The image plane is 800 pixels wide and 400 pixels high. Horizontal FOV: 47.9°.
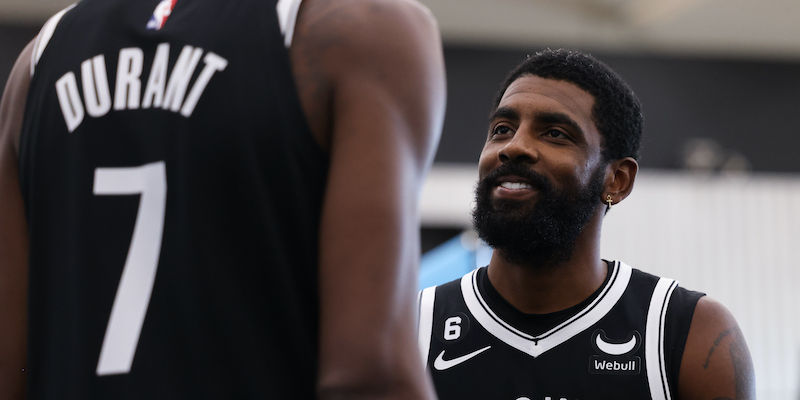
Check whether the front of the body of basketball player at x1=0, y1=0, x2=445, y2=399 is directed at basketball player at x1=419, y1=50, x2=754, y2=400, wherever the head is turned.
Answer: yes

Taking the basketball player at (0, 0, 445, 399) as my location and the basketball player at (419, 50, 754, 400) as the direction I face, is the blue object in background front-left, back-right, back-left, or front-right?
front-left

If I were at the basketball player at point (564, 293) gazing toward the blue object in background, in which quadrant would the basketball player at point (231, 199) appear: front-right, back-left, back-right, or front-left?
back-left

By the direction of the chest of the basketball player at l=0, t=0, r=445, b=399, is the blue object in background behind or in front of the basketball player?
in front

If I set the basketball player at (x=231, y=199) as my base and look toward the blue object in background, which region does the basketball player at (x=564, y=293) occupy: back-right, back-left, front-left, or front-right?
front-right

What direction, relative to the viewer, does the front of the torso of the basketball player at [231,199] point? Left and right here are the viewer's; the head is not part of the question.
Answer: facing away from the viewer and to the right of the viewer

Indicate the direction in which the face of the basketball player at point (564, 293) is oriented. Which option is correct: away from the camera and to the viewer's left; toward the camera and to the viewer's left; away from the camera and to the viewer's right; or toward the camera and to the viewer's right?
toward the camera and to the viewer's left
